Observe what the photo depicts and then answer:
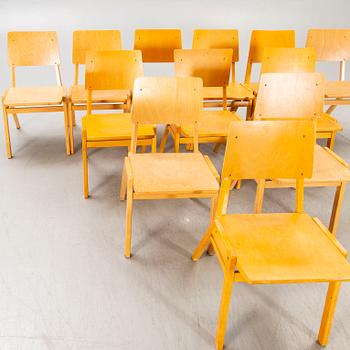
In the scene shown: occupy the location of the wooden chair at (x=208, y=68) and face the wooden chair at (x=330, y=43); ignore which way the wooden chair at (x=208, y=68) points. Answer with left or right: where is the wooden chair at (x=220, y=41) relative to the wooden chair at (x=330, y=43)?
left

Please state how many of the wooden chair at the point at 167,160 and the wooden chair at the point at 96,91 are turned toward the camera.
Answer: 2

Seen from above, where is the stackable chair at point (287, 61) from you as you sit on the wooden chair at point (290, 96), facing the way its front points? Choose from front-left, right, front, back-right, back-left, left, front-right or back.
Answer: back

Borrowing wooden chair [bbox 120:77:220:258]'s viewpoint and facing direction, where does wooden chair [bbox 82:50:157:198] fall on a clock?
wooden chair [bbox 82:50:157:198] is roughly at 5 o'clock from wooden chair [bbox 120:77:220:258].

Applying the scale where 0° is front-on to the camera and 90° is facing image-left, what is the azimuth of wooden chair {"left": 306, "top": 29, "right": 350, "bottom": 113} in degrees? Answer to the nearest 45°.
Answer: approximately 0°

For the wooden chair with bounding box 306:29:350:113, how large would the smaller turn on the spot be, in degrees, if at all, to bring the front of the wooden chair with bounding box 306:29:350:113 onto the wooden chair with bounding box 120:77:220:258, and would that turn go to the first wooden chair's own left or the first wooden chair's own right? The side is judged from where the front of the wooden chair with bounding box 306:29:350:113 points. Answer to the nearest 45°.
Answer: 0° — it already faces it

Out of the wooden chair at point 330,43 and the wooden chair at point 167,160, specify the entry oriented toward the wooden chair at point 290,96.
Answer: the wooden chair at point 330,43

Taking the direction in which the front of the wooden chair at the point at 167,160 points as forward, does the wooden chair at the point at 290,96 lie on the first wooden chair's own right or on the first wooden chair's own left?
on the first wooden chair's own left
